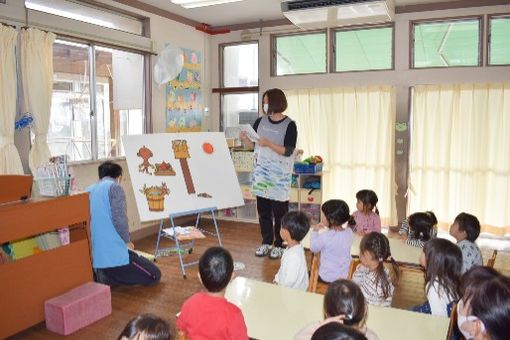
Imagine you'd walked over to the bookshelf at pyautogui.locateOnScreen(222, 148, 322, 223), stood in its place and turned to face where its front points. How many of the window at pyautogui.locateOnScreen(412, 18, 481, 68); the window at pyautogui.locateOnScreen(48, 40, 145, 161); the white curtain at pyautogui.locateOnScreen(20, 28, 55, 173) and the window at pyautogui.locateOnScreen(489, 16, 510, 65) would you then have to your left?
2

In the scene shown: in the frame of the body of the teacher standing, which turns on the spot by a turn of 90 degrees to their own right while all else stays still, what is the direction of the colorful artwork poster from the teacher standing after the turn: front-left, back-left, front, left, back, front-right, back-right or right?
front

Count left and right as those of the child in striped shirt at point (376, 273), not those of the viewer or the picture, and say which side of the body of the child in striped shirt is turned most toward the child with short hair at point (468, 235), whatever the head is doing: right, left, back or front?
right

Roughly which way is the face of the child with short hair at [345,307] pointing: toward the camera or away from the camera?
away from the camera

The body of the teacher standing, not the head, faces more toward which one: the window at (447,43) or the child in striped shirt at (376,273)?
the child in striped shirt

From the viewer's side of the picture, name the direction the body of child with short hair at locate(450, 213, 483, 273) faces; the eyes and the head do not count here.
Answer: to the viewer's left

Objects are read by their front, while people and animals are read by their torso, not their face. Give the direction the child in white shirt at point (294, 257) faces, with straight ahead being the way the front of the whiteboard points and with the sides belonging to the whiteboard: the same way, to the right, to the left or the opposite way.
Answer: the opposite way

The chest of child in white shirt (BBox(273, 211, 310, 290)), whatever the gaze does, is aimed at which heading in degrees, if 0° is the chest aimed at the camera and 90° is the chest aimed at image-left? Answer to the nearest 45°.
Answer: approximately 135°

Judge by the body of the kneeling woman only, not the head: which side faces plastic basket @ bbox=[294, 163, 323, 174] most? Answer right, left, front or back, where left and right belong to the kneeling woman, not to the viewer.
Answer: front

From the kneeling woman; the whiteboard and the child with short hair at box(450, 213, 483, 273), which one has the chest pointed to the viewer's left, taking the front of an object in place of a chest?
the child with short hair

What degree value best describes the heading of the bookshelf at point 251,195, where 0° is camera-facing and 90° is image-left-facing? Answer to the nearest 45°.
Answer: approximately 0°

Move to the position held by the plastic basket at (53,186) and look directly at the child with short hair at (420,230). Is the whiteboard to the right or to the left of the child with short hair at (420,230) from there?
left
